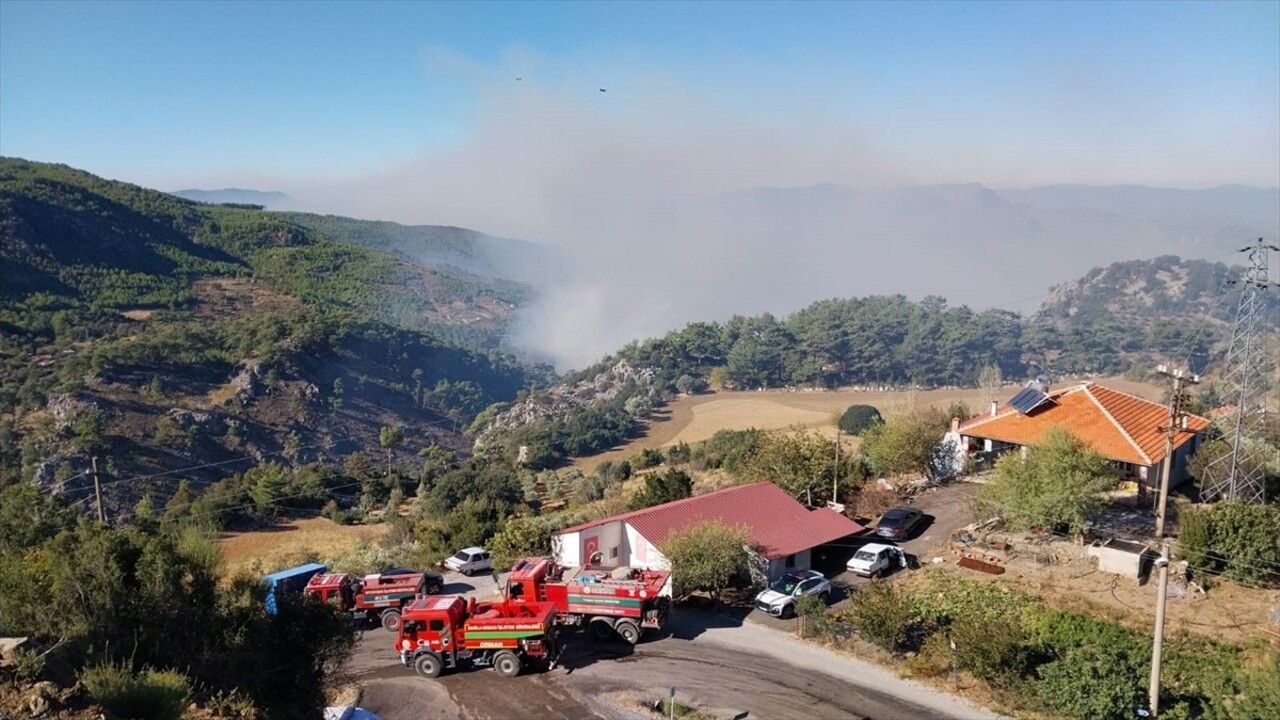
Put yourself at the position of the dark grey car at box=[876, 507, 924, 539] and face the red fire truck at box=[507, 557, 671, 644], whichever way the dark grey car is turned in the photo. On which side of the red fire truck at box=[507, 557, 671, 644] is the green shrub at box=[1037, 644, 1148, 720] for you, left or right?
left

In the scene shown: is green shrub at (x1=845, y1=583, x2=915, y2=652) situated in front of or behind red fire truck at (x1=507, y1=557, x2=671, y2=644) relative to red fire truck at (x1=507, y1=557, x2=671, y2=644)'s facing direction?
behind

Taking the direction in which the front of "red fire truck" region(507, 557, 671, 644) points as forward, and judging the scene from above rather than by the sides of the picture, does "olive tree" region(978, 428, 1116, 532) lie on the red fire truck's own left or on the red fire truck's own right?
on the red fire truck's own right

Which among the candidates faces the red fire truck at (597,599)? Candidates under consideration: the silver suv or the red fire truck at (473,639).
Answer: the silver suv

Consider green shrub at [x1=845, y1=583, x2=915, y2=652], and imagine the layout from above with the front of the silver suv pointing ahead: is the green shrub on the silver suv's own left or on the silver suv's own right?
on the silver suv's own left

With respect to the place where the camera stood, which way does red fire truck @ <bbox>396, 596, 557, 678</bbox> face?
facing to the left of the viewer

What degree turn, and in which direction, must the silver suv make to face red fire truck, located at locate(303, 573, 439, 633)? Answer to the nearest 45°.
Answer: approximately 45° to its right

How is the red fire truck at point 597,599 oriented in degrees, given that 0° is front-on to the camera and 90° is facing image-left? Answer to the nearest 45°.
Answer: approximately 135°

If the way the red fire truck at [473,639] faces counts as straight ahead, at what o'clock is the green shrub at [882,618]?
The green shrub is roughly at 6 o'clock from the red fire truck.

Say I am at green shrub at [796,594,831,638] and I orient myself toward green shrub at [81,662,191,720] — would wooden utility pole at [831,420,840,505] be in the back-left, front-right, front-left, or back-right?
back-right
